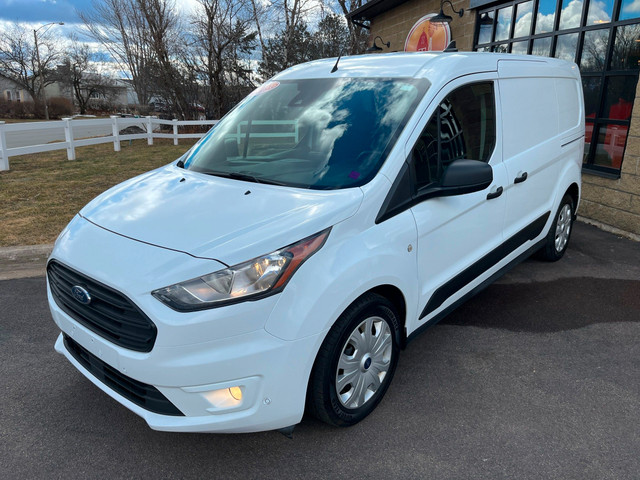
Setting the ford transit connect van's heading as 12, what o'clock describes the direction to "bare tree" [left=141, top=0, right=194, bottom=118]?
The bare tree is roughly at 4 o'clock from the ford transit connect van.

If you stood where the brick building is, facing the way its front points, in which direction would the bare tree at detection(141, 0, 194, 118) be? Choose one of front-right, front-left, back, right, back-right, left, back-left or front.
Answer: right

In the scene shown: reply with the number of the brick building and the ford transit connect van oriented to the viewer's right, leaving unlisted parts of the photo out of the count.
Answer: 0

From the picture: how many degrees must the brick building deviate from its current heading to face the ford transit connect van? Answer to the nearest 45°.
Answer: approximately 45° to its left

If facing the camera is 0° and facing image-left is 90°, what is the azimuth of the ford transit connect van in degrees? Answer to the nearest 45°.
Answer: approximately 45°

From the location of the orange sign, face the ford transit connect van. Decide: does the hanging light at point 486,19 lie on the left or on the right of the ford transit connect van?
left

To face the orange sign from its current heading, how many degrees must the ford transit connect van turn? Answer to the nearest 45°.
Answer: approximately 135° to its right

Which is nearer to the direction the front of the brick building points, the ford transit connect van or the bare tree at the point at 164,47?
the ford transit connect van

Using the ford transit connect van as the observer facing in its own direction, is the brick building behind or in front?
behind
